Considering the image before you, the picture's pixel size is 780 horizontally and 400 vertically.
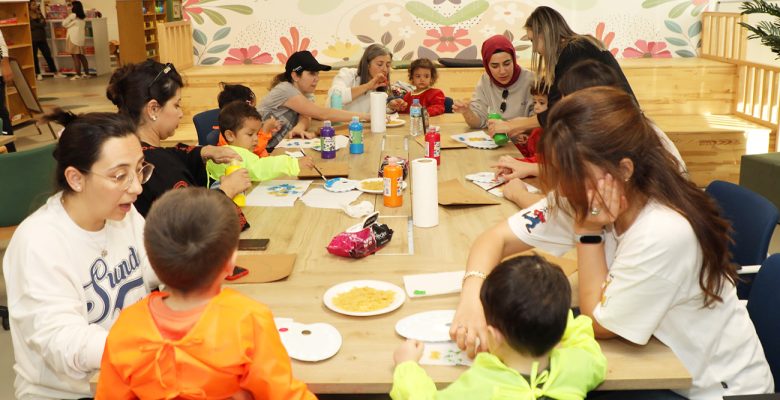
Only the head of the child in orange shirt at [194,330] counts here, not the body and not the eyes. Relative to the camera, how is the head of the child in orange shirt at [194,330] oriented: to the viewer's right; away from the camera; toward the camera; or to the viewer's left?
away from the camera

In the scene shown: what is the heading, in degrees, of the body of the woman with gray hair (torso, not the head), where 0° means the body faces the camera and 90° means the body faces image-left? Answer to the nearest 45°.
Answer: approximately 315°

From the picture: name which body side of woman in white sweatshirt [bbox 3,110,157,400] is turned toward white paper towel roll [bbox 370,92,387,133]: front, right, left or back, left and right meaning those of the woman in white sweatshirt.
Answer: left

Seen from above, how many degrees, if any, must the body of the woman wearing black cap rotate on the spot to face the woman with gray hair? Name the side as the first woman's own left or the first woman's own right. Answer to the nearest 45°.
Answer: approximately 45° to the first woman's own left

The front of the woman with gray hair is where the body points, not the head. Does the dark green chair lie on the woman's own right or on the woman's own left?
on the woman's own right

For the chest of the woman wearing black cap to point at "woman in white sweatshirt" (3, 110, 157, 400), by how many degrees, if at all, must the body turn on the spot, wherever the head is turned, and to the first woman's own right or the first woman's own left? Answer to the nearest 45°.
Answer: approximately 90° to the first woman's own right

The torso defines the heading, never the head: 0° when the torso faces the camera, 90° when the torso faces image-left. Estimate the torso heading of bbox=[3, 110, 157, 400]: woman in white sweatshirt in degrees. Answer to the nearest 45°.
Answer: approximately 315°
